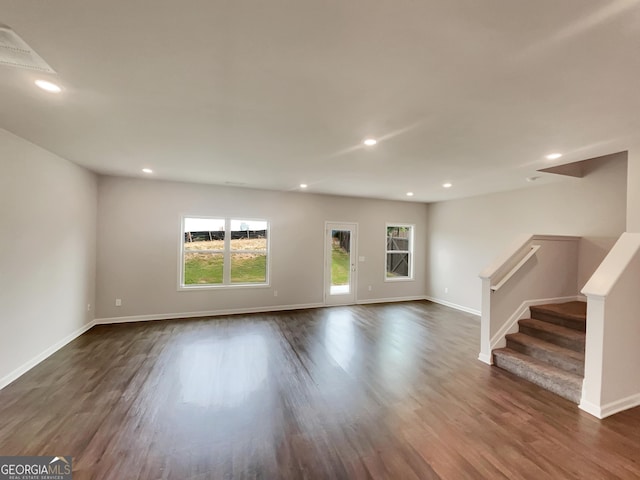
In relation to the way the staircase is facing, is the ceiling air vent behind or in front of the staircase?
in front

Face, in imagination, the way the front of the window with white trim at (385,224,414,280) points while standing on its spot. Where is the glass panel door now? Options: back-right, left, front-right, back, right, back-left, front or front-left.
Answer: front-right

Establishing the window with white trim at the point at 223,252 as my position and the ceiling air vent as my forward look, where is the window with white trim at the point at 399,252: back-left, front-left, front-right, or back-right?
back-left

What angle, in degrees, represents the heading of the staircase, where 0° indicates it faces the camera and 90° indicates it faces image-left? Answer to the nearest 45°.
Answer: approximately 45°

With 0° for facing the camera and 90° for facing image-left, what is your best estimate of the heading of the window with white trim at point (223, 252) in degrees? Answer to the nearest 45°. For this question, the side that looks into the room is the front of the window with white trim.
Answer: approximately 0°

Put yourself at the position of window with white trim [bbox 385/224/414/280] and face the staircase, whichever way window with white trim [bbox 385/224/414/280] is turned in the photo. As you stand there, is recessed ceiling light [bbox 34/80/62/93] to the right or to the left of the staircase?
right

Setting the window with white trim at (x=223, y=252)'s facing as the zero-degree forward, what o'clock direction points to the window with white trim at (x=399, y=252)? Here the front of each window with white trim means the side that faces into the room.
the window with white trim at (x=399, y=252) is roughly at 9 o'clock from the window with white trim at (x=223, y=252).

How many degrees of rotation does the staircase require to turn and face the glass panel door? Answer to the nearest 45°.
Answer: approximately 45° to its right

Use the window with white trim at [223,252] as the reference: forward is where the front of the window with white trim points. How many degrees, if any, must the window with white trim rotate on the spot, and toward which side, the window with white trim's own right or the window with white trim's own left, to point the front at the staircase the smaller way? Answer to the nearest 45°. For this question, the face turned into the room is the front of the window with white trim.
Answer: approximately 45° to the window with white trim's own left

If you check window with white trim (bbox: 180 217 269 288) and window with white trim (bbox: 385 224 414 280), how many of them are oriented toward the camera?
2

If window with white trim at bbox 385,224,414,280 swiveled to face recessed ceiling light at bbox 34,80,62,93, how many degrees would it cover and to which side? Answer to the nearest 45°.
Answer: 0° — it already faces it
